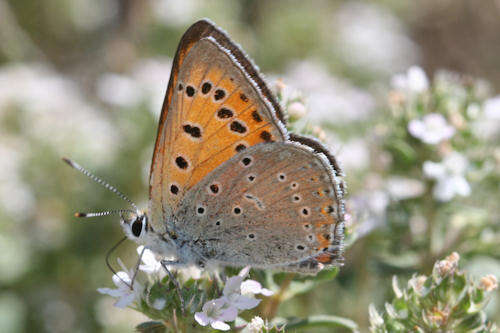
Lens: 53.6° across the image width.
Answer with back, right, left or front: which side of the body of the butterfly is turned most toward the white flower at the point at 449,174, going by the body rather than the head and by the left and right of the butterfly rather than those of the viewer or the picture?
back

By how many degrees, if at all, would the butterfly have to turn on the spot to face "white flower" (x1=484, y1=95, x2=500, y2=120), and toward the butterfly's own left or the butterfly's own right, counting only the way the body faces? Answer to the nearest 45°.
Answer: approximately 180°

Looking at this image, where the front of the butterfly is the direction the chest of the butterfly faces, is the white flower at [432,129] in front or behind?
behind

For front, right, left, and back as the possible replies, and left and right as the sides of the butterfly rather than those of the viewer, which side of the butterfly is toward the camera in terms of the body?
left

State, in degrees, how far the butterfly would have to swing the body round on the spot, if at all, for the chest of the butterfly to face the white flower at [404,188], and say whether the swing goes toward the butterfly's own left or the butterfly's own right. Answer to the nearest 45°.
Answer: approximately 135° to the butterfly's own right
